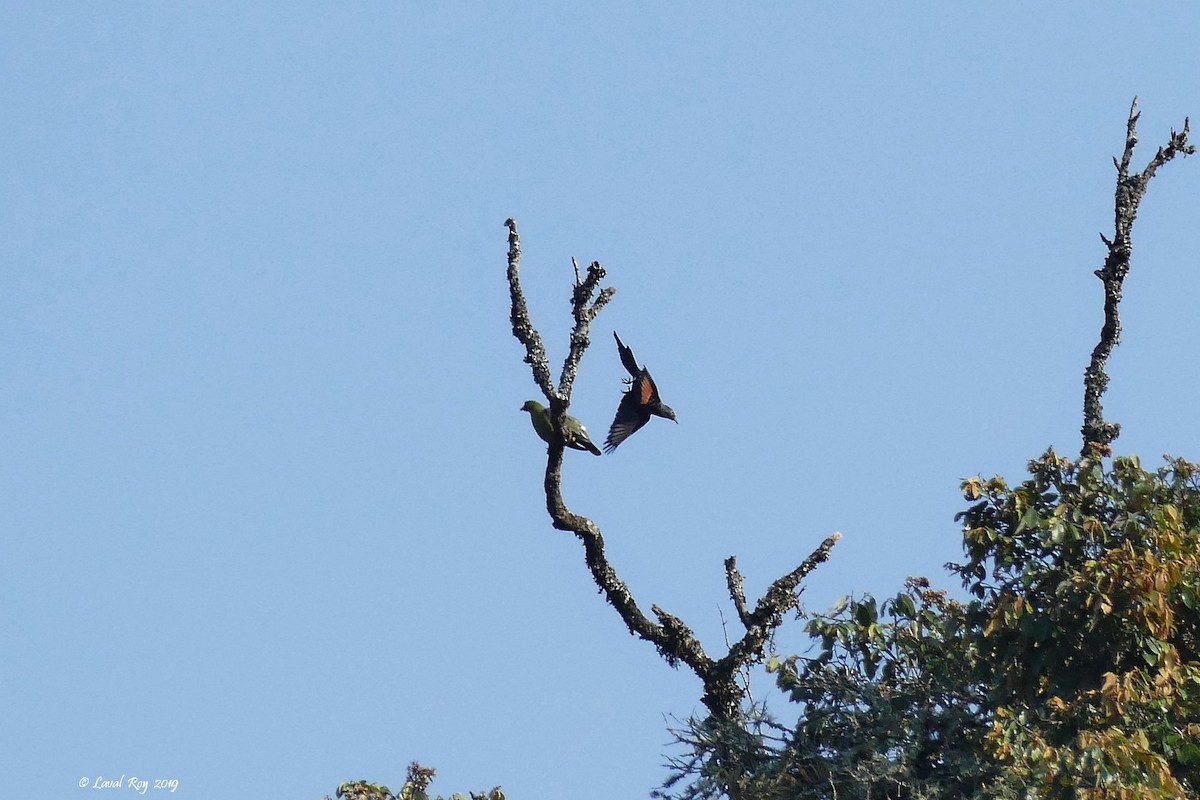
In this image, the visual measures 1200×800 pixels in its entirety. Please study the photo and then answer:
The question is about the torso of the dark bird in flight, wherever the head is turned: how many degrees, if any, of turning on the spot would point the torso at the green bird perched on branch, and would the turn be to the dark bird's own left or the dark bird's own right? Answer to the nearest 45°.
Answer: approximately 135° to the dark bird's own right

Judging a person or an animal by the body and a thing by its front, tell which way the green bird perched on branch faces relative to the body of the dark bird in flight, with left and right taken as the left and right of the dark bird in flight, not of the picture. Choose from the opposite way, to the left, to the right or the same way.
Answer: the opposite way

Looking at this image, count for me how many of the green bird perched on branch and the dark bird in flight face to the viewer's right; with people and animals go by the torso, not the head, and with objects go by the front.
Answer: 1

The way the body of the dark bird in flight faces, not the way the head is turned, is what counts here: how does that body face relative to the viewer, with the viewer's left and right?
facing to the right of the viewer

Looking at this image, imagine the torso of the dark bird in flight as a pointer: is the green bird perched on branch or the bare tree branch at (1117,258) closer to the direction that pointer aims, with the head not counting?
the bare tree branch

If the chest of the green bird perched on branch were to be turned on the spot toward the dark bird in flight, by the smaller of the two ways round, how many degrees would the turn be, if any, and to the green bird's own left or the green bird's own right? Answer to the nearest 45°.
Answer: approximately 135° to the green bird's own right

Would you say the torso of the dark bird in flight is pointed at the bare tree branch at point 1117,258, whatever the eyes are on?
yes

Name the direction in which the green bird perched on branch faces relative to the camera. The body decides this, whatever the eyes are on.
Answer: to the viewer's left

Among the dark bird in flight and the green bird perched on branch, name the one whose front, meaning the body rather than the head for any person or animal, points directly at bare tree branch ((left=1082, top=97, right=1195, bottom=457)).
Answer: the dark bird in flight

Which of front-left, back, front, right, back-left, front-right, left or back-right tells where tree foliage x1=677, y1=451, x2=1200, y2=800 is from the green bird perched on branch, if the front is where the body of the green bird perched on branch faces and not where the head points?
back

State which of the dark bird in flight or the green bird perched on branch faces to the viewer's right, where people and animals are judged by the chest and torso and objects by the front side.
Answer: the dark bird in flight

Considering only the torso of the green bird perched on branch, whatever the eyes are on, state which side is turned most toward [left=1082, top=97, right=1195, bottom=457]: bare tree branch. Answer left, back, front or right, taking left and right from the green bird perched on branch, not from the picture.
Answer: back
